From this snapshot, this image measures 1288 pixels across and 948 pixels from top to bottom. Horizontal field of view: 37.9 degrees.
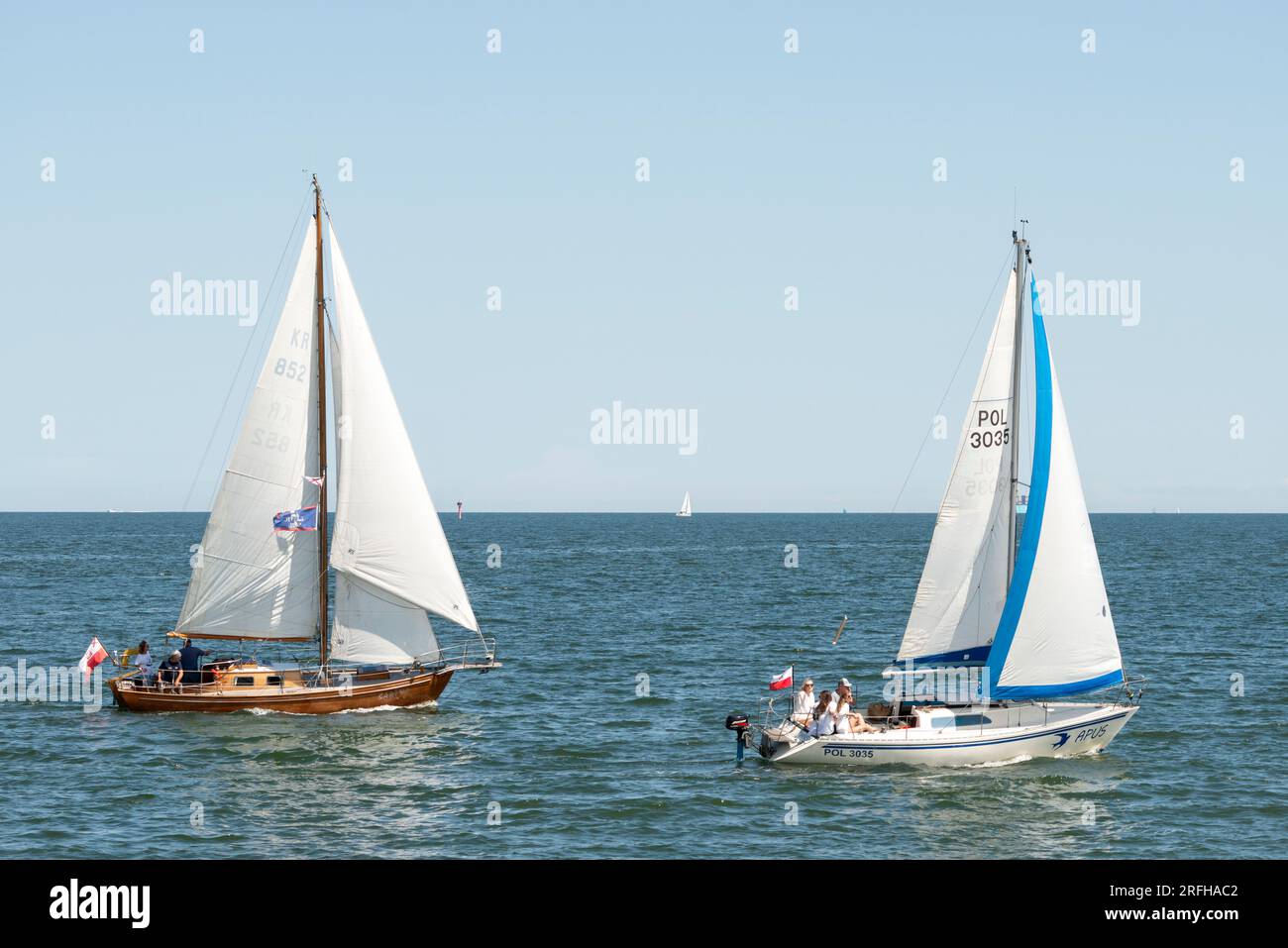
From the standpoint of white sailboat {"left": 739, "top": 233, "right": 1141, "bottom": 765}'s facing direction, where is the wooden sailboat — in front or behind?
behind

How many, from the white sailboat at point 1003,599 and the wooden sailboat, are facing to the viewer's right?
2

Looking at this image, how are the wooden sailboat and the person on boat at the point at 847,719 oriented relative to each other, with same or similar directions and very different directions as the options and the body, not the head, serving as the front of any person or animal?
same or similar directions

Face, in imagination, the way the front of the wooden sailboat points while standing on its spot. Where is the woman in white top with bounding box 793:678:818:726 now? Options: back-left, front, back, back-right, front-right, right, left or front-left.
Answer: front-right

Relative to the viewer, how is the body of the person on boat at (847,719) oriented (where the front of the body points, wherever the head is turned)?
to the viewer's right

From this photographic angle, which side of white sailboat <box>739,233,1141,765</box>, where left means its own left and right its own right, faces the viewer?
right

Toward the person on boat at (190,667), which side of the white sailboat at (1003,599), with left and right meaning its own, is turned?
back

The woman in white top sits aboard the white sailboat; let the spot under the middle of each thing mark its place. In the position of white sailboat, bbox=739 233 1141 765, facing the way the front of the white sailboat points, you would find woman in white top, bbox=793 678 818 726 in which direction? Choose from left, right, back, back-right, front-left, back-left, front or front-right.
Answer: back

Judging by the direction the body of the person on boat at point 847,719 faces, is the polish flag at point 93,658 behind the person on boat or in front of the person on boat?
behind

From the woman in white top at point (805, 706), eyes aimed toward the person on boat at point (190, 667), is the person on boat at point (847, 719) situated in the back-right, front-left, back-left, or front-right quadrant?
back-left

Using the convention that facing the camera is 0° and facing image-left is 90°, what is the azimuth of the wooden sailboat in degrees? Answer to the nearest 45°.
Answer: approximately 270°
